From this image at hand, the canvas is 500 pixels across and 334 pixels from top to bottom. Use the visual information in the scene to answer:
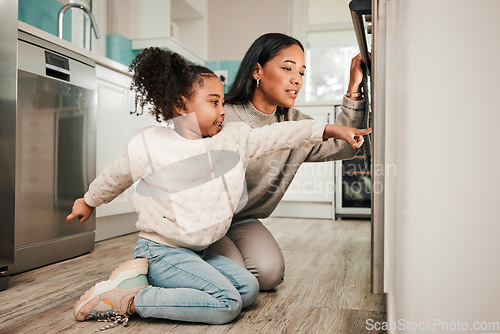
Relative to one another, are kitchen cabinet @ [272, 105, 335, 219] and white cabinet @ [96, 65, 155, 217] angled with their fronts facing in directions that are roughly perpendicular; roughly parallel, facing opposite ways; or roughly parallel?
roughly perpendicular

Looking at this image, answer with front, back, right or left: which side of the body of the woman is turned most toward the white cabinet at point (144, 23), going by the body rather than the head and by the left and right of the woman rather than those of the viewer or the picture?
back

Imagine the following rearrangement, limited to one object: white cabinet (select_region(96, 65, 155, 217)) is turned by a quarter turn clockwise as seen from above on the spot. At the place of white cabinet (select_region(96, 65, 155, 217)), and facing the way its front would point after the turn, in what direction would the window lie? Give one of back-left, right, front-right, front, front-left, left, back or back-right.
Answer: back

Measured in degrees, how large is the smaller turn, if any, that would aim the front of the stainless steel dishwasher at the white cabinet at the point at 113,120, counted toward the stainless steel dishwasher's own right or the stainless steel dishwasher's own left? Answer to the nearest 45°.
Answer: approximately 90° to the stainless steel dishwasher's own left

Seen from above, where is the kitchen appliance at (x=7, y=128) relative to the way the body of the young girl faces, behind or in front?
behind

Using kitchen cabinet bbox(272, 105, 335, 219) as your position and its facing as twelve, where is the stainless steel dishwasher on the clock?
The stainless steel dishwasher is roughly at 1 o'clock from the kitchen cabinet.

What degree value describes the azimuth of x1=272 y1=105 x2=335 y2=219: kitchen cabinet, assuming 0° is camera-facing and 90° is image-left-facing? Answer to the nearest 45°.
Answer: approximately 0°

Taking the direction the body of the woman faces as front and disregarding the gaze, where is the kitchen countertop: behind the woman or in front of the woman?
behind

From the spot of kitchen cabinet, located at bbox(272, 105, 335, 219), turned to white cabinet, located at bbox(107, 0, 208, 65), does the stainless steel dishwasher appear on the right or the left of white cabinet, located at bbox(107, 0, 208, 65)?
left

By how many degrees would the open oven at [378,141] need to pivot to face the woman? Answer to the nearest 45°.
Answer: approximately 45° to its right

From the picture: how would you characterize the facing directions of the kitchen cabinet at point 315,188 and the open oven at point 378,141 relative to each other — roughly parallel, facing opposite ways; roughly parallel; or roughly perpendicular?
roughly perpendicular
